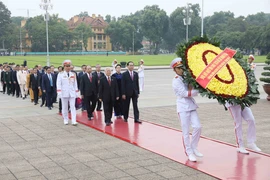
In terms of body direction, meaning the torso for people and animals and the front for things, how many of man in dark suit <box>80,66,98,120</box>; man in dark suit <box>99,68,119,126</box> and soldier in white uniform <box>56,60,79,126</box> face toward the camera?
3

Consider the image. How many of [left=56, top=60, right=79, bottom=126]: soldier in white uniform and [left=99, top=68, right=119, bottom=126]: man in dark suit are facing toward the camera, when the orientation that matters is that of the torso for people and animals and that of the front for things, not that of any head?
2

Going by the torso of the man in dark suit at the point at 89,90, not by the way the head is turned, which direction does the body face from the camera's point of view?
toward the camera

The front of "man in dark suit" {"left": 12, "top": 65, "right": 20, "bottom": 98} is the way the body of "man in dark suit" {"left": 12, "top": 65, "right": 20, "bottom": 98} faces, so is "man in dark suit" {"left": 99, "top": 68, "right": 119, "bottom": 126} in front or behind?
in front

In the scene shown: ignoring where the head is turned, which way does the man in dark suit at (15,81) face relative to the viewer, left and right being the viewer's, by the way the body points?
facing the viewer and to the right of the viewer

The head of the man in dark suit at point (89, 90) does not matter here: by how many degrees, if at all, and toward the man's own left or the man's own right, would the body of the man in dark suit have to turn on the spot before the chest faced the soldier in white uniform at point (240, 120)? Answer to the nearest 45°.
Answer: approximately 45° to the man's own left

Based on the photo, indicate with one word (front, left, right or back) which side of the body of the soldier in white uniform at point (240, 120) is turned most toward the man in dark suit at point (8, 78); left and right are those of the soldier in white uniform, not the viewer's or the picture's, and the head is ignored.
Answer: back

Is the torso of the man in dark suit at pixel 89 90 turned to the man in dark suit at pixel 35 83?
no

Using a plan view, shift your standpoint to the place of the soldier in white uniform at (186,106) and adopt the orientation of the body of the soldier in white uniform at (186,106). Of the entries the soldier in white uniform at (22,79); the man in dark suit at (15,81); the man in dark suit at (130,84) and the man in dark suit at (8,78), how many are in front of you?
0

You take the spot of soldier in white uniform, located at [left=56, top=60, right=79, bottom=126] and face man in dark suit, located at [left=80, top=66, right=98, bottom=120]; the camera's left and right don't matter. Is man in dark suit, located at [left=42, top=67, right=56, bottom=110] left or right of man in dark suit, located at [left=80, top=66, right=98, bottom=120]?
left

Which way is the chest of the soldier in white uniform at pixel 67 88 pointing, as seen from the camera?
toward the camera

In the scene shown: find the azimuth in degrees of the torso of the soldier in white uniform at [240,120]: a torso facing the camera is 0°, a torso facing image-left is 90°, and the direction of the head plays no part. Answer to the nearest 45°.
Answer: approximately 315°

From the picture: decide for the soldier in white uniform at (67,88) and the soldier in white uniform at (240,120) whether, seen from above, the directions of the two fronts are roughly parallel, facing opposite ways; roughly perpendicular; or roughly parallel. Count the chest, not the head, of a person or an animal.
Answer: roughly parallel

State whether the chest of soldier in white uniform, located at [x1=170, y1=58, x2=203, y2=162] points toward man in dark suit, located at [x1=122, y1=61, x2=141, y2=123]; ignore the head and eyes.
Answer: no

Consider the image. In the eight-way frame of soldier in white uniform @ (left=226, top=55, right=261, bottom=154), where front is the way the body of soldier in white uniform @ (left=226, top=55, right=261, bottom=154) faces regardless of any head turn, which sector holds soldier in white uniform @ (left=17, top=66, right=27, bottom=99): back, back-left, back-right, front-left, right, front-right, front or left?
back

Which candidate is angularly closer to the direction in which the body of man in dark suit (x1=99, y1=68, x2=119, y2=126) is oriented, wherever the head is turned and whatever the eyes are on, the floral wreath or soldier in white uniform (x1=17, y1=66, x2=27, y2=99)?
the floral wreath

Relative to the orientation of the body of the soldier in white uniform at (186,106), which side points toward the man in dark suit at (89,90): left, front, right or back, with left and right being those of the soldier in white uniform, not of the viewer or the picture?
back
